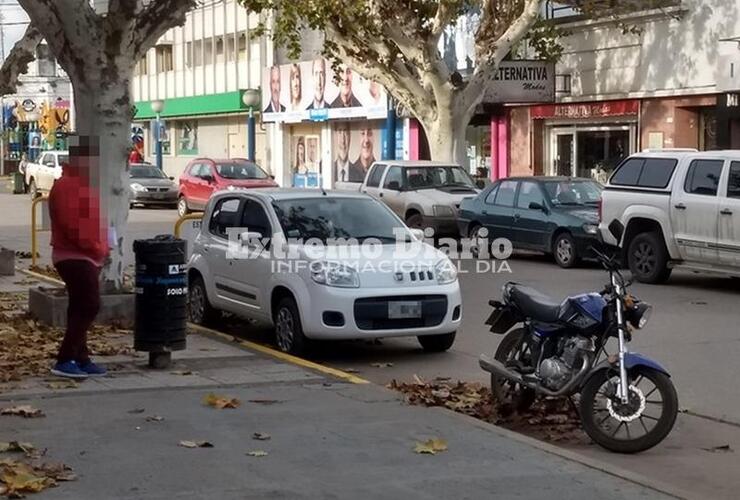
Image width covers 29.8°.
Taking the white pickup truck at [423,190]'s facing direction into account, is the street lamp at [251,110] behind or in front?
behind

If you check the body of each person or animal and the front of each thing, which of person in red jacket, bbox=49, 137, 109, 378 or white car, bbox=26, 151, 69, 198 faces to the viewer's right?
the person in red jacket

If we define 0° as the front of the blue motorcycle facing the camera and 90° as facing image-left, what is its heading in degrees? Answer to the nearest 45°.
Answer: approximately 315°

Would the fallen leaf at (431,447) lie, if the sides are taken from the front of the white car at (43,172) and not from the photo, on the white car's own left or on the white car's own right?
on the white car's own left

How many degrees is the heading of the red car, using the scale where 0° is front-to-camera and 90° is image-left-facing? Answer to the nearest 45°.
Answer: approximately 315°

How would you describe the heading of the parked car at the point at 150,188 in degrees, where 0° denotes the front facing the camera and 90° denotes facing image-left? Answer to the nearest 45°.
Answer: approximately 315°

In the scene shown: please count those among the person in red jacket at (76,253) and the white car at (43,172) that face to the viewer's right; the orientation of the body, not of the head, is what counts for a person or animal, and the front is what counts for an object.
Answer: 1

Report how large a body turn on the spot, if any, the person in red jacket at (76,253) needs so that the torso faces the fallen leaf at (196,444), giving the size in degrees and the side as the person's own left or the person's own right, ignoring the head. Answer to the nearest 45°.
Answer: approximately 90° to the person's own right

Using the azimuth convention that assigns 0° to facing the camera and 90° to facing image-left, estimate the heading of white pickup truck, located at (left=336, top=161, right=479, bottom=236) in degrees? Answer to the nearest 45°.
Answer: approximately 315°
